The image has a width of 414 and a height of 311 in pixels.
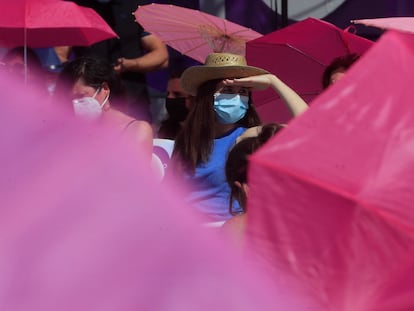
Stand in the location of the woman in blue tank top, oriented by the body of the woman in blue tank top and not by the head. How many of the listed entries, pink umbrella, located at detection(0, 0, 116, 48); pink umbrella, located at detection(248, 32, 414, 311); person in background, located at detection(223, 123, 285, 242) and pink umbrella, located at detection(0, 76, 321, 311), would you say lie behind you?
1

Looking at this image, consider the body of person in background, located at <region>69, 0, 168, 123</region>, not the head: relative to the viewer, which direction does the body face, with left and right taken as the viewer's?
facing the viewer and to the left of the viewer

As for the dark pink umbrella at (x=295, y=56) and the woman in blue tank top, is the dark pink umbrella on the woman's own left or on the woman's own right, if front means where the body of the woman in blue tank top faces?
on the woman's own left

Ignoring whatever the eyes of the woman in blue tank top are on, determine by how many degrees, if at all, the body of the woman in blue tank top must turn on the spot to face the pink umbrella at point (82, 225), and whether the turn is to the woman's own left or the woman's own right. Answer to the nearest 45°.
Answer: approximately 45° to the woman's own right

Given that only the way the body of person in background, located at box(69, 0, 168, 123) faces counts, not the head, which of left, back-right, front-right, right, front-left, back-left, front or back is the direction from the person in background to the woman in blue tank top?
front-left

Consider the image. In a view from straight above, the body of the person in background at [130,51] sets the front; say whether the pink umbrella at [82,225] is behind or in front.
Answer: in front

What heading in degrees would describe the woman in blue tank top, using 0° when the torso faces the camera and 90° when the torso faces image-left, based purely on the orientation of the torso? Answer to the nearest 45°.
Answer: approximately 315°

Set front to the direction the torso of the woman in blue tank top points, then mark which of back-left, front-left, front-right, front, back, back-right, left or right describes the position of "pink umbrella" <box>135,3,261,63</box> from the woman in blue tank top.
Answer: back-left

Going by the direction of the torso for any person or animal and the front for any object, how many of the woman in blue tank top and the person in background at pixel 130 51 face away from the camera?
0

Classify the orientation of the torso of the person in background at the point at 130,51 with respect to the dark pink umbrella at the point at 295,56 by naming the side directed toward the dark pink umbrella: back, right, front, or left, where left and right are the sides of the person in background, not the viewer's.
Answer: left

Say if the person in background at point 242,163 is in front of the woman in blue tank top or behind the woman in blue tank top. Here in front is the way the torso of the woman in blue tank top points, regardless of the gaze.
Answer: in front
